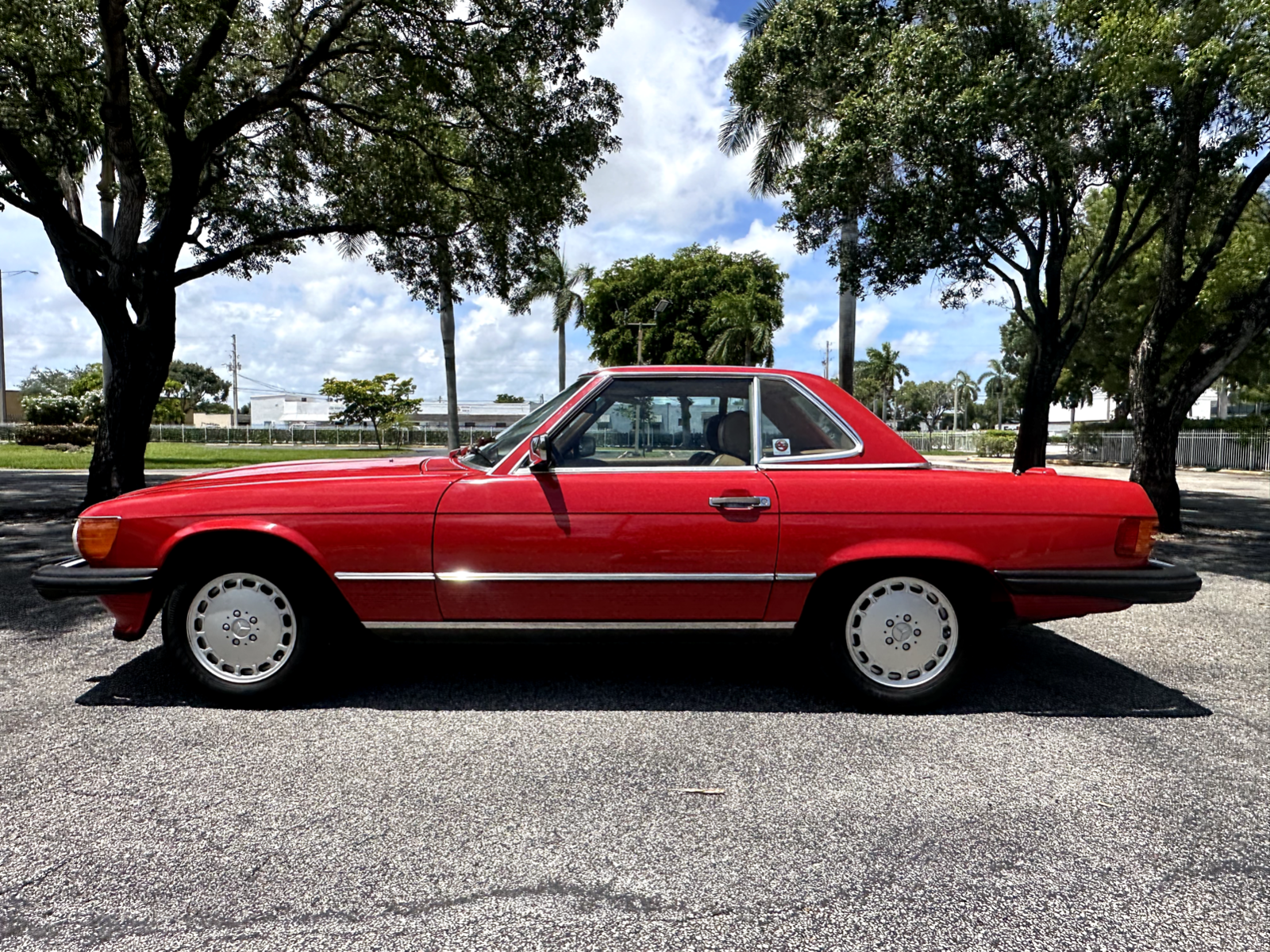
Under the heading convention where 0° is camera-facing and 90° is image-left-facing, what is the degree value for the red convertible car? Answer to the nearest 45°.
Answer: approximately 90°

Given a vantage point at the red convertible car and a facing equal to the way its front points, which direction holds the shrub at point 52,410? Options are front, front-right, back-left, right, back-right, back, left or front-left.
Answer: front-right

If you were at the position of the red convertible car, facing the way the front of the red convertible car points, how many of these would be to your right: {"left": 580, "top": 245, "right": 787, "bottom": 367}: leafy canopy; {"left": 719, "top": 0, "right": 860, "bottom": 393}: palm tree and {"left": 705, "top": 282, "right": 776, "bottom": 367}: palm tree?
3

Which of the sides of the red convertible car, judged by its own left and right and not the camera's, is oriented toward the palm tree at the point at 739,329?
right

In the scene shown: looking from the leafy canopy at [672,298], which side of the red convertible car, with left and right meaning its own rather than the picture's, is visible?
right

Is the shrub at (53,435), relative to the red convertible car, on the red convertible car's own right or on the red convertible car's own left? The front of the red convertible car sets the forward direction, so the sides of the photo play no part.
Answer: on the red convertible car's own right
